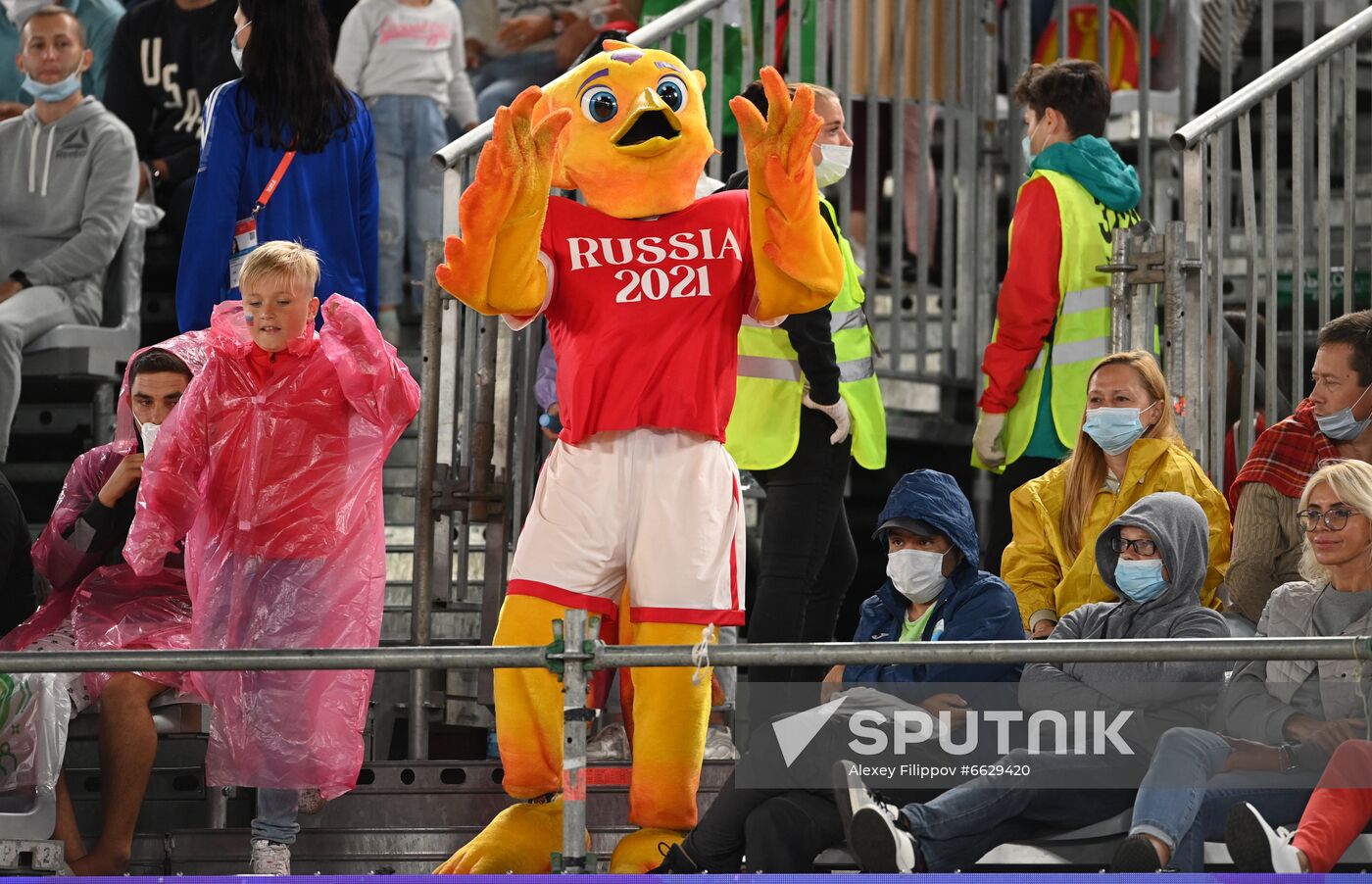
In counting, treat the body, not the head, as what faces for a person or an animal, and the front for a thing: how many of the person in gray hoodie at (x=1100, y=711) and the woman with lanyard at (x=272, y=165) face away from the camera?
1

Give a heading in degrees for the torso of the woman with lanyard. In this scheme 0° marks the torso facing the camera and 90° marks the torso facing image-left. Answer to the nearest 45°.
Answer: approximately 180°

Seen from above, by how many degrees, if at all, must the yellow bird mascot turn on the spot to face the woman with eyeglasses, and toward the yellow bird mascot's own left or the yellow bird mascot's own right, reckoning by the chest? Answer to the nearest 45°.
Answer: approximately 90° to the yellow bird mascot's own left

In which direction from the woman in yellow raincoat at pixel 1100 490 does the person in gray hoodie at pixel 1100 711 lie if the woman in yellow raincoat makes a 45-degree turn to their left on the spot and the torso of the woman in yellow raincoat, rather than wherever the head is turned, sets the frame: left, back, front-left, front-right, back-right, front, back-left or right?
front

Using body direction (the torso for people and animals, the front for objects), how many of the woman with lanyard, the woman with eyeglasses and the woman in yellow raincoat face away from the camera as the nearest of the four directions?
1

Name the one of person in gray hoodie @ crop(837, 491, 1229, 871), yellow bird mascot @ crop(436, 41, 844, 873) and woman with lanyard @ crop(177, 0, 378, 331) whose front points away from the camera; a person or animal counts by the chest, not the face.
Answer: the woman with lanyard
